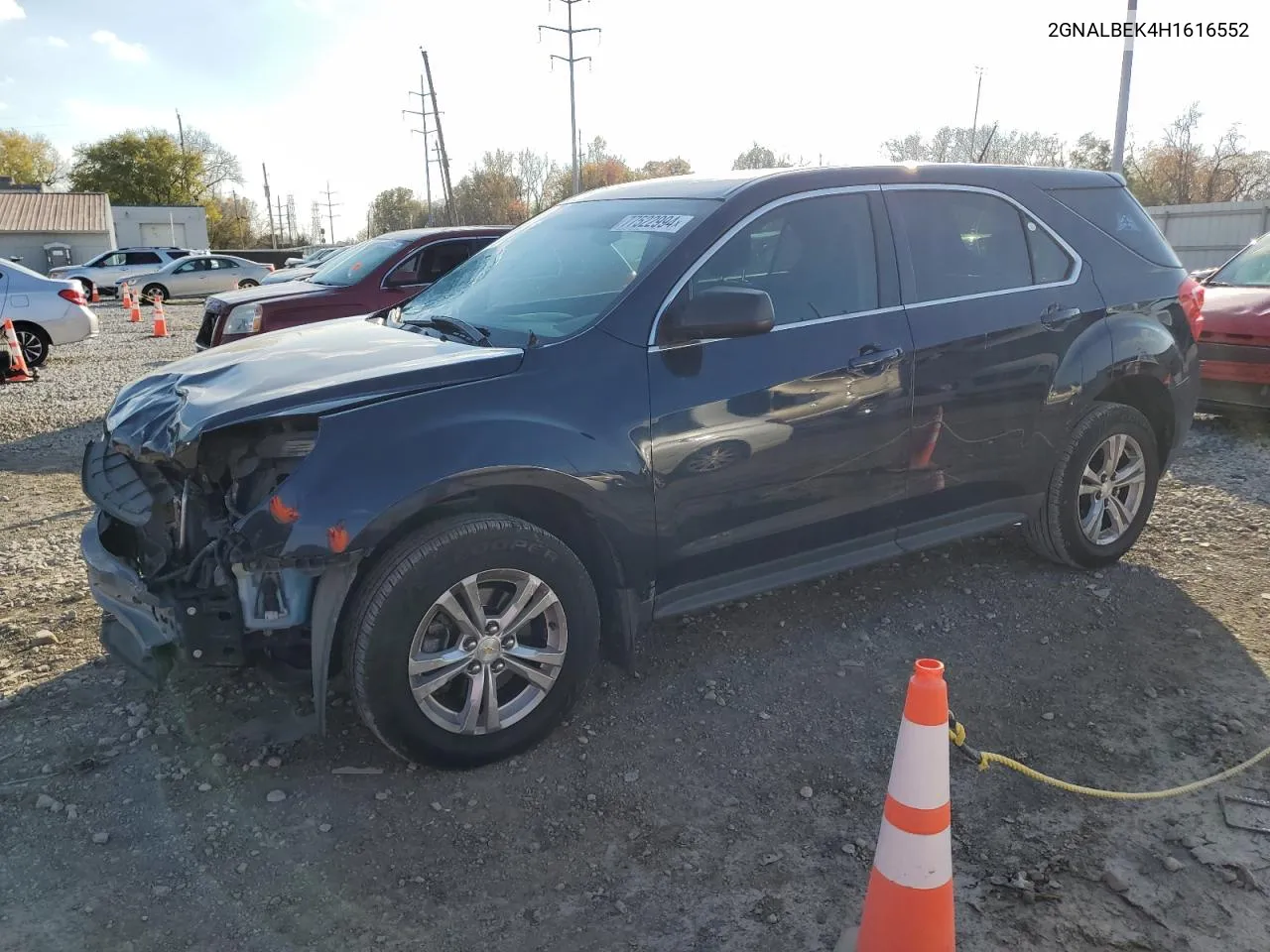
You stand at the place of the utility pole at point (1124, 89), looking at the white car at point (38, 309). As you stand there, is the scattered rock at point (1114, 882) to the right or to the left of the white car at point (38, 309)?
left

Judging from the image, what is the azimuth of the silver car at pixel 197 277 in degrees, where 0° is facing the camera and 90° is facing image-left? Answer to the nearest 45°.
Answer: approximately 90°

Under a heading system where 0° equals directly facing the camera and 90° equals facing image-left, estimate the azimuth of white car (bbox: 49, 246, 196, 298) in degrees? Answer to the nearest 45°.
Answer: approximately 90°

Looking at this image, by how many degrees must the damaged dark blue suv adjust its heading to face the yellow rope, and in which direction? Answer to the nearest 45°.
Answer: approximately 90° to its left

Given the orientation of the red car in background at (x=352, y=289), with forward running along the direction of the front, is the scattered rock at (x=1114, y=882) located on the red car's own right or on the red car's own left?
on the red car's own left

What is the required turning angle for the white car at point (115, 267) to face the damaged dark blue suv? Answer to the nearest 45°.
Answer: approximately 90° to its left

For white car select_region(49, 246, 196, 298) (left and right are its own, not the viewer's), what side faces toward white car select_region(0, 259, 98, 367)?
left

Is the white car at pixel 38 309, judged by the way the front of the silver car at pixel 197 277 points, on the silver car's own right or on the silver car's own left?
on the silver car's own left
